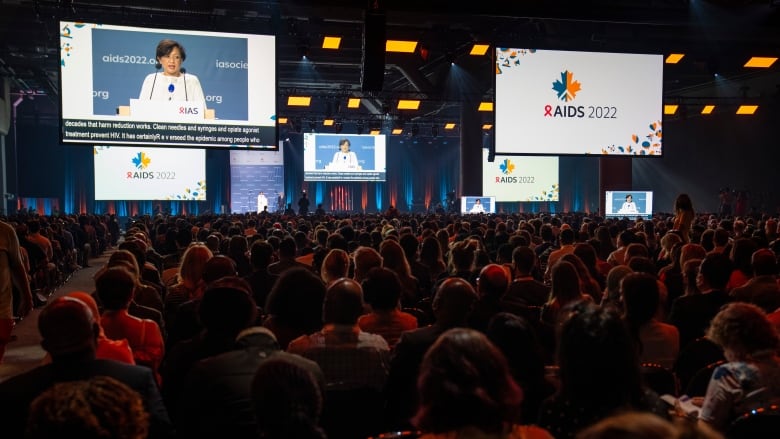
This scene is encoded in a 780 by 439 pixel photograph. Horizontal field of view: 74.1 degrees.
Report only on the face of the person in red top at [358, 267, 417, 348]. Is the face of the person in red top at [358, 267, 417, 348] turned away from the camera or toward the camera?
away from the camera

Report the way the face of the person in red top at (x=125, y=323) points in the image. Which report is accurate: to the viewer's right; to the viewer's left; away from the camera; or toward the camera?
away from the camera

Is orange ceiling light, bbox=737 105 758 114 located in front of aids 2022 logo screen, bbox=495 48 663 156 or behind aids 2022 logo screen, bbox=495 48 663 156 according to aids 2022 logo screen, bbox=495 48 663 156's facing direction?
behind

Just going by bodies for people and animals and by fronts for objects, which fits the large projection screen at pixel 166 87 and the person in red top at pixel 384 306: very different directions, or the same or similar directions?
very different directions

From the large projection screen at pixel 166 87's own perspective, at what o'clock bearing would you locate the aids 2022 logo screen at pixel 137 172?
The aids 2022 logo screen is roughly at 6 o'clock from the large projection screen.

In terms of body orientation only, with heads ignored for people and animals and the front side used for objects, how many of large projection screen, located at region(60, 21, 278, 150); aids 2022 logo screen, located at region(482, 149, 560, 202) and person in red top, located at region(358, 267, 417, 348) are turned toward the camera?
2

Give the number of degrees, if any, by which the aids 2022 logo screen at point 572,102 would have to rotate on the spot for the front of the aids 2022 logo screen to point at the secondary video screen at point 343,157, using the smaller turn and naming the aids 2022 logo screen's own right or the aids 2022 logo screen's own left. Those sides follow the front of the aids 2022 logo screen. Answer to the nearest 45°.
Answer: approximately 135° to the aids 2022 logo screen's own right

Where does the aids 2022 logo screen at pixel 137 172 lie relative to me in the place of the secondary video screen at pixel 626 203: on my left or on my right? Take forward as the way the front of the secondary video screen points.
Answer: on my right

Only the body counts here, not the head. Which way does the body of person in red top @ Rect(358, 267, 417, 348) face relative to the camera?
away from the camera

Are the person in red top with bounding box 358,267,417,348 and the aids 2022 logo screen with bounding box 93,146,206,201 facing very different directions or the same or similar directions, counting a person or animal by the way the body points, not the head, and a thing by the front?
very different directions

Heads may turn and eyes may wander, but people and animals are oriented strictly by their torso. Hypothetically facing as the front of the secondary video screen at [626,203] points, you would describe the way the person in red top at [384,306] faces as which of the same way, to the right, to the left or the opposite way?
the opposite way
